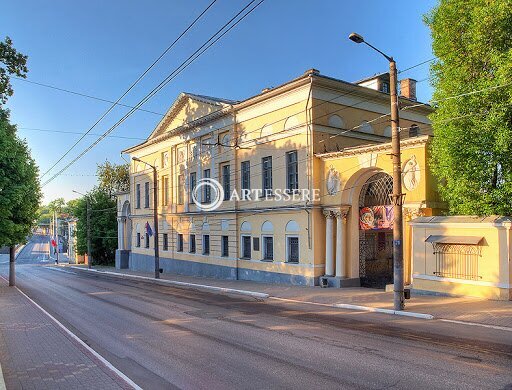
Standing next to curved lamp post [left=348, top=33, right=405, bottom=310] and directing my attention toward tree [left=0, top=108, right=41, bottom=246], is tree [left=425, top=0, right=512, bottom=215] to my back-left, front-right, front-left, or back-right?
back-right

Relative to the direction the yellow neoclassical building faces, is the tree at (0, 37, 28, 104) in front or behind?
in front

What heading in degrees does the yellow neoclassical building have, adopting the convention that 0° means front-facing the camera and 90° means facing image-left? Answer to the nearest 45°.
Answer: approximately 45°
